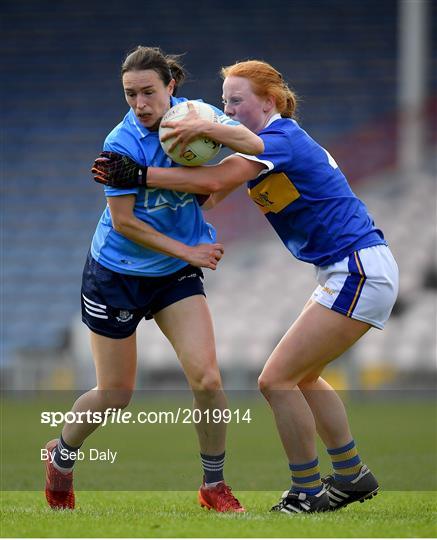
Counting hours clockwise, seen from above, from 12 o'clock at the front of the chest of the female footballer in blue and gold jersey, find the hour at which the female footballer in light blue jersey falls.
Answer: The female footballer in light blue jersey is roughly at 12 o'clock from the female footballer in blue and gold jersey.

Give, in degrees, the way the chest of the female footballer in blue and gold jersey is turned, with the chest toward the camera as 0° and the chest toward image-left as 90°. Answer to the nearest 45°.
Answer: approximately 90°
